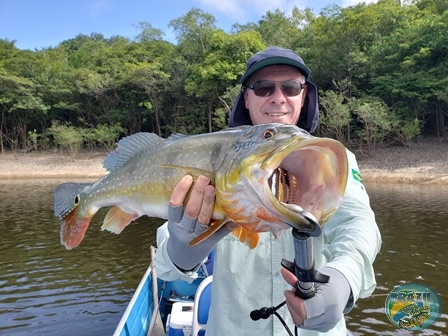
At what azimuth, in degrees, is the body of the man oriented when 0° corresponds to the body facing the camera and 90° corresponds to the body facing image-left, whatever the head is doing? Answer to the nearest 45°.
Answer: approximately 0°
